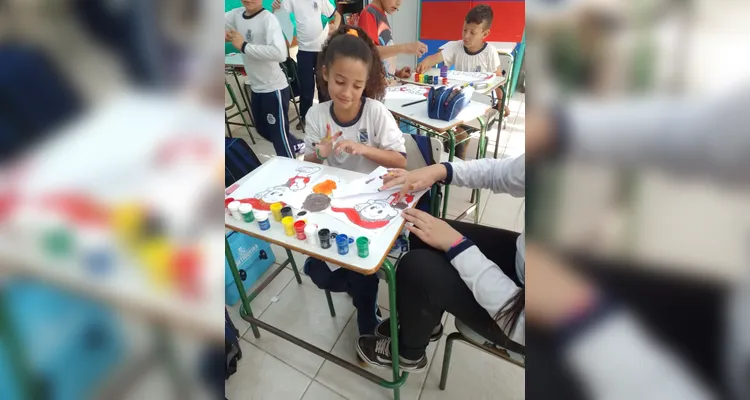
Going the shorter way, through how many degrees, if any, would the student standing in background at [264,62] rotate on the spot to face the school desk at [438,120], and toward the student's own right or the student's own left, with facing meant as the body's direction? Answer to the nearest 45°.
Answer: approximately 90° to the student's own left

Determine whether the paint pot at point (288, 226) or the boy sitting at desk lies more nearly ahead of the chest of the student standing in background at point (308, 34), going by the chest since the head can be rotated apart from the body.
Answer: the paint pot

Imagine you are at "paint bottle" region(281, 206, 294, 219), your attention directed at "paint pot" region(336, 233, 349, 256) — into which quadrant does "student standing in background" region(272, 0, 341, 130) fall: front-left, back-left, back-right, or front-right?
back-left

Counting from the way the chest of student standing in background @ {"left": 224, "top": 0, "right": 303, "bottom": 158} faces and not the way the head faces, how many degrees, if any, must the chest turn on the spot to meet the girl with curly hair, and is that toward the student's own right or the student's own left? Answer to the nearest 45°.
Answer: approximately 45° to the student's own left

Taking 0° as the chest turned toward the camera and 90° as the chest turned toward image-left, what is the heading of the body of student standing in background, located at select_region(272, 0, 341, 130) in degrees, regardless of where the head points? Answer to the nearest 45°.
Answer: approximately 0°

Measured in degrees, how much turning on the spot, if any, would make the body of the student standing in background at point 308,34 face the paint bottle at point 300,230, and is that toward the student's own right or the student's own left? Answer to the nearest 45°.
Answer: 0° — they already face it
